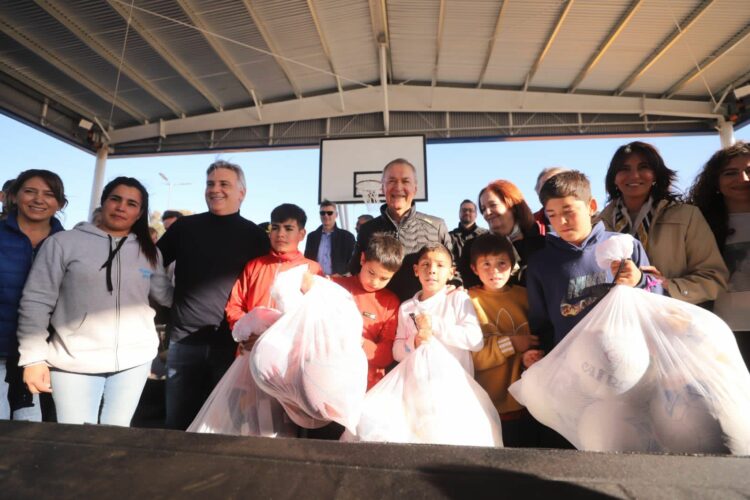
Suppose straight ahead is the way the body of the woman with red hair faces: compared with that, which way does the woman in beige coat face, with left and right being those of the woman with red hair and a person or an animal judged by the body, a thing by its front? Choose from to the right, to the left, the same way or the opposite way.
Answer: the same way

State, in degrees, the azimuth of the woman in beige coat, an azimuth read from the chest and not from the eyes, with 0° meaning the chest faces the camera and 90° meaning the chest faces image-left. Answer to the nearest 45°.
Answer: approximately 45°

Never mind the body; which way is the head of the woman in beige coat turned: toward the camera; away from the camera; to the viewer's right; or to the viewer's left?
toward the camera

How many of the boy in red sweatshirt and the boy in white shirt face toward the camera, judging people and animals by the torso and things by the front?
2

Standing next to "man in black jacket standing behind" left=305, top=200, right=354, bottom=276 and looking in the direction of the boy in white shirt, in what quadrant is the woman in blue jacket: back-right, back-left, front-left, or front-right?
front-right

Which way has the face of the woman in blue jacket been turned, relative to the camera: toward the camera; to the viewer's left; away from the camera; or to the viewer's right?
toward the camera

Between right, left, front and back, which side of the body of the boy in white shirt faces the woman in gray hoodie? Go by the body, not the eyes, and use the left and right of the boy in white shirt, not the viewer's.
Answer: right

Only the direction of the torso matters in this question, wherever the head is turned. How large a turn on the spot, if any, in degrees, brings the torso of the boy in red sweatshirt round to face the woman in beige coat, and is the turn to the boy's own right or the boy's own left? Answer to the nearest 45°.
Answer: approximately 90° to the boy's own left

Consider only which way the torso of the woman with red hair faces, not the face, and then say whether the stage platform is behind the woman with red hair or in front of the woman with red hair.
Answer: in front

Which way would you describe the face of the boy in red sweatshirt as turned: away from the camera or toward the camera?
toward the camera

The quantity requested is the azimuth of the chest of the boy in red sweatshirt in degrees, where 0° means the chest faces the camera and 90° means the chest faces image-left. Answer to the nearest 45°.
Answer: approximately 0°

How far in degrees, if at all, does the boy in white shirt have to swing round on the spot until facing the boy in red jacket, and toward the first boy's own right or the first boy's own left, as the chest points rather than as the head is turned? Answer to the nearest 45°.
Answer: approximately 90° to the first boy's own right

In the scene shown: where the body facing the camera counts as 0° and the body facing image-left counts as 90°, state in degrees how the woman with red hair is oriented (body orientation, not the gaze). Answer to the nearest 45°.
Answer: approximately 45°

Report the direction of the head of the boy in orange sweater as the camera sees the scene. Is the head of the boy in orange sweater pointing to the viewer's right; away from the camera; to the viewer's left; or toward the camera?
toward the camera

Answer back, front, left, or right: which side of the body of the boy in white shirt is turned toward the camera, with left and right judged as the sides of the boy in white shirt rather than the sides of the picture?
front
